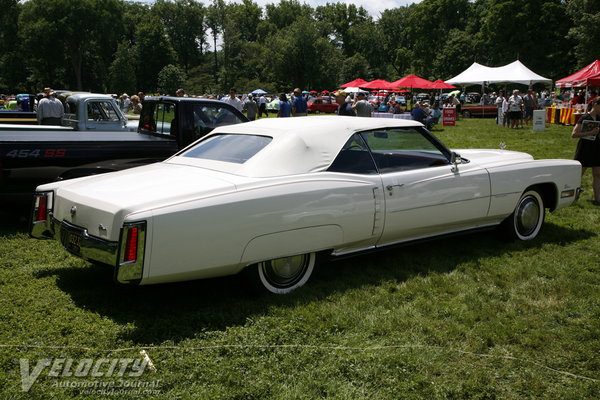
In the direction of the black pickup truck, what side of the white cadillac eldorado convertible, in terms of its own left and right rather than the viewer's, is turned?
left

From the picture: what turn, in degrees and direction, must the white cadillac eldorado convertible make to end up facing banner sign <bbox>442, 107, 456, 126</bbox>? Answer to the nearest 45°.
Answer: approximately 45° to its left

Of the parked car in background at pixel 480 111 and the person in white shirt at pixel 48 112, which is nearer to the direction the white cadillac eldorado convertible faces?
the parked car in background

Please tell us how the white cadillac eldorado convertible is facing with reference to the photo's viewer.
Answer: facing away from the viewer and to the right of the viewer

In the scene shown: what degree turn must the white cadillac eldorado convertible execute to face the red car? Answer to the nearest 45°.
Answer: approximately 45° to its left
